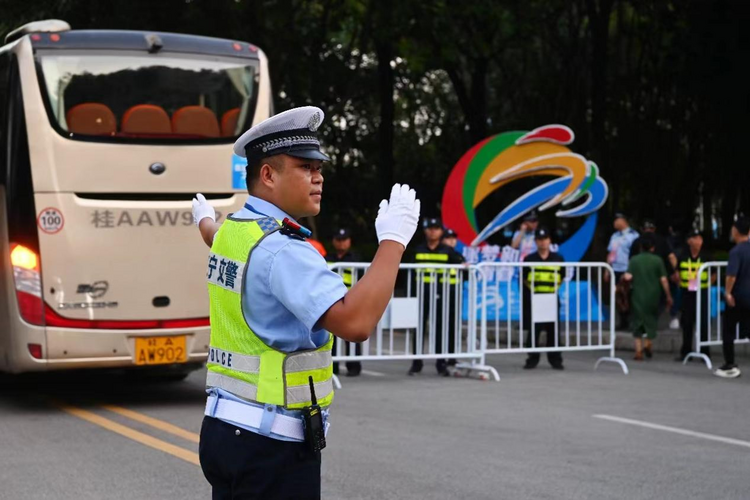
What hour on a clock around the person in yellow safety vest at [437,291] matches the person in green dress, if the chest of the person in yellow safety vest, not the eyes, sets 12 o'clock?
The person in green dress is roughly at 8 o'clock from the person in yellow safety vest.

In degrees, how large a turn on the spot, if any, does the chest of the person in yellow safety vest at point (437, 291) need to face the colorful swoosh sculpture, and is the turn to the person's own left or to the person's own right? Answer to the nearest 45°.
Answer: approximately 180°

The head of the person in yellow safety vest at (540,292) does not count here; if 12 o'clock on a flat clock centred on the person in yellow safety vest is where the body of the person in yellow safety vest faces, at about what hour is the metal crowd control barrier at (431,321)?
The metal crowd control barrier is roughly at 2 o'clock from the person in yellow safety vest.

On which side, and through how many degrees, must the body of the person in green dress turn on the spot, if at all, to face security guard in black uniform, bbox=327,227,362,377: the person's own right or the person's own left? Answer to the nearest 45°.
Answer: approximately 135° to the person's own left

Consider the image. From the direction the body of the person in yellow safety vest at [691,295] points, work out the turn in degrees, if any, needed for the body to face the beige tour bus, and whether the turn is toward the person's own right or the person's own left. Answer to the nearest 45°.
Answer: approximately 45° to the person's own right

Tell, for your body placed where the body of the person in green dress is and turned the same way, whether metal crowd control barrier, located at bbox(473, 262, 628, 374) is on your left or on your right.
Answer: on your left

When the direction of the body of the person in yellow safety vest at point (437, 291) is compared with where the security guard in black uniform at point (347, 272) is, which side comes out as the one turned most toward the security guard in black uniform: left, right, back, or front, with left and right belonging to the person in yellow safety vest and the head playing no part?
right

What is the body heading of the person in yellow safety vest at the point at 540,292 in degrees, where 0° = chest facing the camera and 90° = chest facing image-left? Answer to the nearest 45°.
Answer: approximately 0°

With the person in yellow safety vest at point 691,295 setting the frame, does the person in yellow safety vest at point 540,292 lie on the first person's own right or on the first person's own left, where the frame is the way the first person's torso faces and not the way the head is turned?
on the first person's own right
